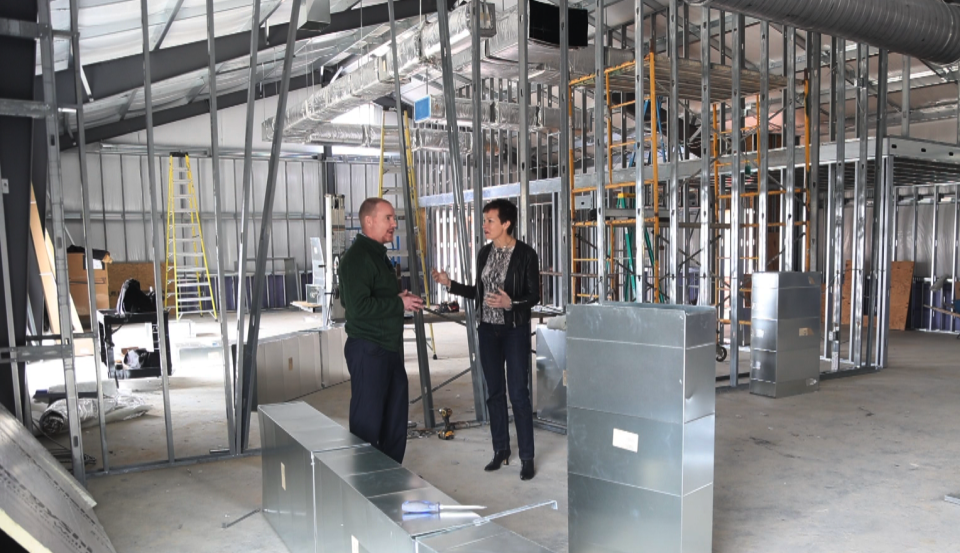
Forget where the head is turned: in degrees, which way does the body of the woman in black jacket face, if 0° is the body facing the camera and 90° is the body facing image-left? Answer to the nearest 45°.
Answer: approximately 45°

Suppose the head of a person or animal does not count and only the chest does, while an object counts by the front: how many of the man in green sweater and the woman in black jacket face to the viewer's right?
1

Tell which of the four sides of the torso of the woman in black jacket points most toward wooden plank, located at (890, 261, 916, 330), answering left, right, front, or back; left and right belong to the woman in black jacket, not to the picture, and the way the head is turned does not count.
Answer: back

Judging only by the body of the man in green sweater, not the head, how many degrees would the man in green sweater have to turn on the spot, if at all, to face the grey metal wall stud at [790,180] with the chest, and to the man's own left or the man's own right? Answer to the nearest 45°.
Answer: approximately 45° to the man's own left

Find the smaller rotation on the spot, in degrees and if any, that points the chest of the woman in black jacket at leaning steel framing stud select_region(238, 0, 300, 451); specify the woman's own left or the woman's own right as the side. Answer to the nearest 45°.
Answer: approximately 45° to the woman's own right

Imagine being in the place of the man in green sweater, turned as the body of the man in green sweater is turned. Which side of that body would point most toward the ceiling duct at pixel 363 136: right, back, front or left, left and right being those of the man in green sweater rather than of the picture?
left

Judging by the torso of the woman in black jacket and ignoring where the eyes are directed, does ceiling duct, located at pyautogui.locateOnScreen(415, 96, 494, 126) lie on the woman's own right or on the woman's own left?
on the woman's own right

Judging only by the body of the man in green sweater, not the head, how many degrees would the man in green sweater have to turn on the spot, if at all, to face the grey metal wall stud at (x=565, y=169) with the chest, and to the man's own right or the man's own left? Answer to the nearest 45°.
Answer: approximately 45° to the man's own left

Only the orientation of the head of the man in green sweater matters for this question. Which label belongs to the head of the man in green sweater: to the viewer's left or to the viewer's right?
to the viewer's right

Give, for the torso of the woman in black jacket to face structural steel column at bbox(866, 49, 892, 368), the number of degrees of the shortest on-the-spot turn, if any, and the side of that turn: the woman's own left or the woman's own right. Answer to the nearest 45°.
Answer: approximately 180°

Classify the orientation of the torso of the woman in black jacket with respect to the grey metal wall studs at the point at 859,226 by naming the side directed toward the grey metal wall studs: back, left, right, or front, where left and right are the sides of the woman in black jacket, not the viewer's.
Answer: back

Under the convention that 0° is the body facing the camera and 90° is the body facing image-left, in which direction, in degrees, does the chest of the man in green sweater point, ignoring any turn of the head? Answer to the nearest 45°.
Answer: approximately 270°

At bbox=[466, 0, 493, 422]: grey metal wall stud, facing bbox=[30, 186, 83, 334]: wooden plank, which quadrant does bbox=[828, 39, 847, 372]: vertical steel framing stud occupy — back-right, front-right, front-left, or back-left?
back-right
